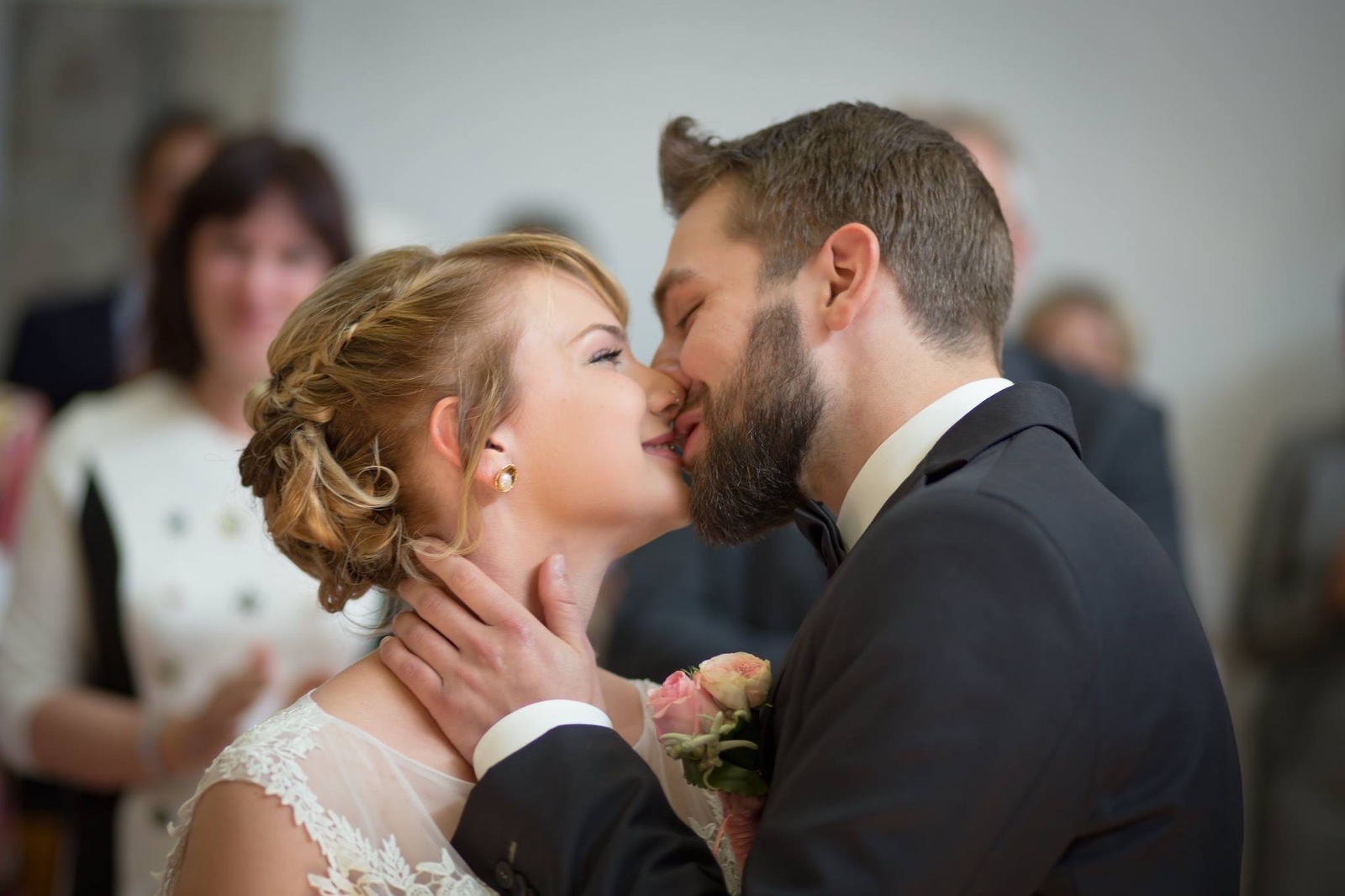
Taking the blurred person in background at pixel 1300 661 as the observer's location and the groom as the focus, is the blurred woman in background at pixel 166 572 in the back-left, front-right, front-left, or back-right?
front-right

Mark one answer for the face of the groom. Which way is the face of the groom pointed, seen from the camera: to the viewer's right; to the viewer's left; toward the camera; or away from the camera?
to the viewer's left

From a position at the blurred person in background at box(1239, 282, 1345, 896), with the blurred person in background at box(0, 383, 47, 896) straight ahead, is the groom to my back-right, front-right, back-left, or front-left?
front-left

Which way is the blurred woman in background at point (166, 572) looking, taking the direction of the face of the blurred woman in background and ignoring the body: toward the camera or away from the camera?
toward the camera

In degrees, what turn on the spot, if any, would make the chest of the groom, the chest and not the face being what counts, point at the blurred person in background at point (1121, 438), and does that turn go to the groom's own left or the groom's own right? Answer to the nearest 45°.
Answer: approximately 90° to the groom's own right

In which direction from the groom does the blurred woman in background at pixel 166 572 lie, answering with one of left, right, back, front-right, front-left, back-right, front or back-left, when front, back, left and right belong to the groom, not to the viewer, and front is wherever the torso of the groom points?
front-right

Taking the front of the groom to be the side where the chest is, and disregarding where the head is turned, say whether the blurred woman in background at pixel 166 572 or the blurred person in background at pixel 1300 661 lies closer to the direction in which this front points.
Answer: the blurred woman in background

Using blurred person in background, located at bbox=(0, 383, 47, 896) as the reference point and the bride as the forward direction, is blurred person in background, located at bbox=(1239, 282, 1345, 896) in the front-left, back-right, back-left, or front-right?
front-left

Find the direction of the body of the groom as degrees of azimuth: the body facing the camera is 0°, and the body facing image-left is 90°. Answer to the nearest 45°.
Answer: approximately 90°

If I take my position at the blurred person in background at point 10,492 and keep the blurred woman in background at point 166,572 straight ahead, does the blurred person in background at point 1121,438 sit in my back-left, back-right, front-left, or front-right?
front-left
